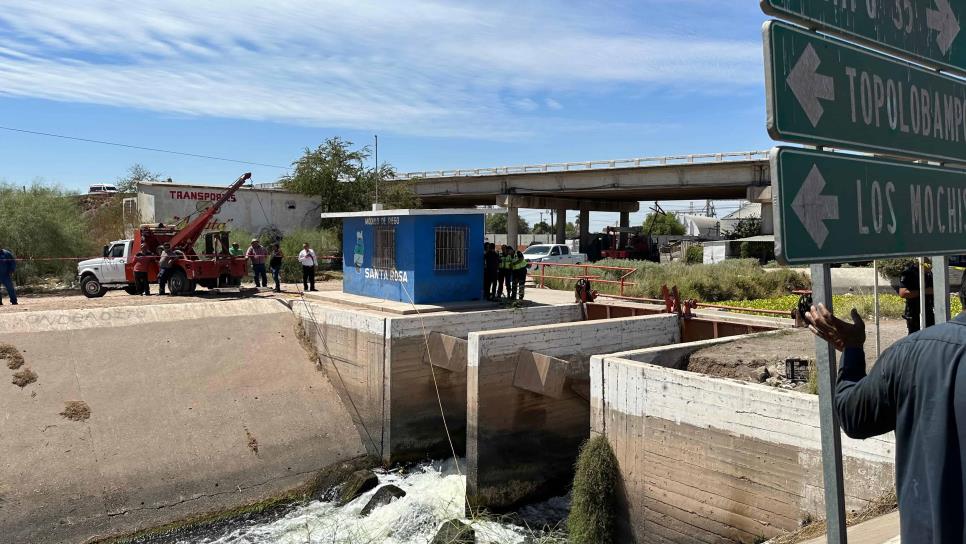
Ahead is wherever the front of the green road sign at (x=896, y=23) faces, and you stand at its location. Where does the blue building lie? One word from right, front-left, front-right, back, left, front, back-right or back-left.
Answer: back

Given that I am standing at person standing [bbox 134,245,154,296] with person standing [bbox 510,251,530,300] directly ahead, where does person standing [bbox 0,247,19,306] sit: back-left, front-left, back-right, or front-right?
back-right

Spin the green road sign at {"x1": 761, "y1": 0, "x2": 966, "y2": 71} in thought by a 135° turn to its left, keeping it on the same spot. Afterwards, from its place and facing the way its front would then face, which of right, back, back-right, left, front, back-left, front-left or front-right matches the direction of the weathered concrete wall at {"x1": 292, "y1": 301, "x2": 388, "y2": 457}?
front-left

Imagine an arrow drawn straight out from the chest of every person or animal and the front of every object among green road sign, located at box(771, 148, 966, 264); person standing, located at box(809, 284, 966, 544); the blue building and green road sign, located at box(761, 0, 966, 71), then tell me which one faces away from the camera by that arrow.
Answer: the person standing

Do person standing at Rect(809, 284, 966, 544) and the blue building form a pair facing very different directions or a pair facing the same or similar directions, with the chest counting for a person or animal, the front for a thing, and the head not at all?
very different directions

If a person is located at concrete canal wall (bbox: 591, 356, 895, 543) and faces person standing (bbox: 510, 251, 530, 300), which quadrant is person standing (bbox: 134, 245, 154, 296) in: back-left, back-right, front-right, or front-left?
front-left

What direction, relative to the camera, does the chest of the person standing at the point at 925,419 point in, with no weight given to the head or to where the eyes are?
away from the camera

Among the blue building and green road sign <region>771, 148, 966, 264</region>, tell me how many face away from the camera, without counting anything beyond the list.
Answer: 0

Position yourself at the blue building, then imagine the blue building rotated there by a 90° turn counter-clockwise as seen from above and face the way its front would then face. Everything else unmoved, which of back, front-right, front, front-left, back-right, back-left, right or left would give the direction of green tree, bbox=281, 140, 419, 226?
back-left

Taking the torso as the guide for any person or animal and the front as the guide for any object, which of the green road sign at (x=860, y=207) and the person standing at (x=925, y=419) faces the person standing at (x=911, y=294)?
the person standing at (x=925, y=419)

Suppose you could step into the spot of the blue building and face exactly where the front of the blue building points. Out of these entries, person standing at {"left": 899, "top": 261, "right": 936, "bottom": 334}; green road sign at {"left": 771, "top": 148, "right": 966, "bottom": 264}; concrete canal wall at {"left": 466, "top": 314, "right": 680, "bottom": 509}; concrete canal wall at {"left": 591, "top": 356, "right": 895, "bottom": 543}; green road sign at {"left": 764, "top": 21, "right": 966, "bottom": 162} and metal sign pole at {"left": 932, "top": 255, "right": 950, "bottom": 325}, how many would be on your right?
0

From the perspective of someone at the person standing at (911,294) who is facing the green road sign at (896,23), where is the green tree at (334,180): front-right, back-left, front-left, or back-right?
back-right

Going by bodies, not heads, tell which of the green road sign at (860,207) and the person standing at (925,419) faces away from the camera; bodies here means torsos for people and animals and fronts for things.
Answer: the person standing

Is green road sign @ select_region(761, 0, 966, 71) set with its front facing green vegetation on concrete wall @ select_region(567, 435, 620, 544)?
no

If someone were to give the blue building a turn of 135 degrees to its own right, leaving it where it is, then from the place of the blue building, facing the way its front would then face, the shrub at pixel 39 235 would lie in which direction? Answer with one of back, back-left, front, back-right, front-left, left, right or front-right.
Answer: front-left

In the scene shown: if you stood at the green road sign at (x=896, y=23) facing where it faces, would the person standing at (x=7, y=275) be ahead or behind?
behind
